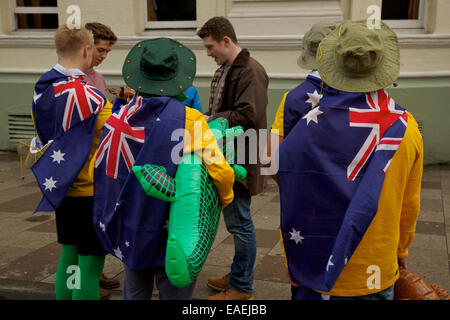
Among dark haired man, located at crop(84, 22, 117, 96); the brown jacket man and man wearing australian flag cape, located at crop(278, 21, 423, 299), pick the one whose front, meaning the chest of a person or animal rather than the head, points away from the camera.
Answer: the man wearing australian flag cape

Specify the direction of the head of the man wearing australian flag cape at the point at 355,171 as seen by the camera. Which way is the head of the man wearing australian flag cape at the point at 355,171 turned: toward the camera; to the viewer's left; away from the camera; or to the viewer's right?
away from the camera

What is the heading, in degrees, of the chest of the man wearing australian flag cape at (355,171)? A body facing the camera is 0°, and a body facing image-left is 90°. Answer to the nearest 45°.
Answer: approximately 180°

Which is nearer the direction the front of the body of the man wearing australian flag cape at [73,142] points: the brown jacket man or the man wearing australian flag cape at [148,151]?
the brown jacket man

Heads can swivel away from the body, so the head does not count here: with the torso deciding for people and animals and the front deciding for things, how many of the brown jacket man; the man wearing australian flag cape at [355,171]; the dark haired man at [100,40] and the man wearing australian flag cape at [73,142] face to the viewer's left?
1

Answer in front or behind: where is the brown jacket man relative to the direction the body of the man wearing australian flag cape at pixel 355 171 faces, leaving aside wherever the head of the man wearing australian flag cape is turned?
in front

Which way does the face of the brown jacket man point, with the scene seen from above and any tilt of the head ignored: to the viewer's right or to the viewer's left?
to the viewer's left

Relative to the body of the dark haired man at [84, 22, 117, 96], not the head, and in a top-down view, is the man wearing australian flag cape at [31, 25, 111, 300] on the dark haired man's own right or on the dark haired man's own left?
on the dark haired man's own right

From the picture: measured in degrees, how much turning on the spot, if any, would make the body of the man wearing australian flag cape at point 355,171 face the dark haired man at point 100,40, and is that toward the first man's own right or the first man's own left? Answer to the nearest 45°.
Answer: approximately 45° to the first man's own left

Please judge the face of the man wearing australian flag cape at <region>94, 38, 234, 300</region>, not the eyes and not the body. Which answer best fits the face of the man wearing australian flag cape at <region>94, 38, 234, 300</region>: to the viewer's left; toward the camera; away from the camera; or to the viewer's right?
away from the camera

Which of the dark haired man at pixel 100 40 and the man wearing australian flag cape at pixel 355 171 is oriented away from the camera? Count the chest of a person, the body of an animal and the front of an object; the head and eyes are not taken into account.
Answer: the man wearing australian flag cape

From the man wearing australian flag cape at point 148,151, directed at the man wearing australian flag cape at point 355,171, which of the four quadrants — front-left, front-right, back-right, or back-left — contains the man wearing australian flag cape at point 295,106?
front-left

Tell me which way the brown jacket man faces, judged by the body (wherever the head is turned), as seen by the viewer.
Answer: to the viewer's left

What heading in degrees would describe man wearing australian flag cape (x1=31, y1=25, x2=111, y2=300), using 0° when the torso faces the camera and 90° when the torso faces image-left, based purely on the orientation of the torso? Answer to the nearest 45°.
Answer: approximately 225°

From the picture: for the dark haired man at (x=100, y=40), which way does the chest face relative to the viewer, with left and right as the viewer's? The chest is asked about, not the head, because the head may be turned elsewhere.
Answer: facing the viewer and to the right of the viewer

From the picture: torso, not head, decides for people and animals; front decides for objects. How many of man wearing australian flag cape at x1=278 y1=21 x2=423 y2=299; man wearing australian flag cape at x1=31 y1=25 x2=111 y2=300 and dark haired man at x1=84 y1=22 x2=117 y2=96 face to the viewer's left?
0

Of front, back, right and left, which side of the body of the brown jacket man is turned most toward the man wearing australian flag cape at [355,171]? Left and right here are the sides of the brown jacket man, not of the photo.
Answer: left
